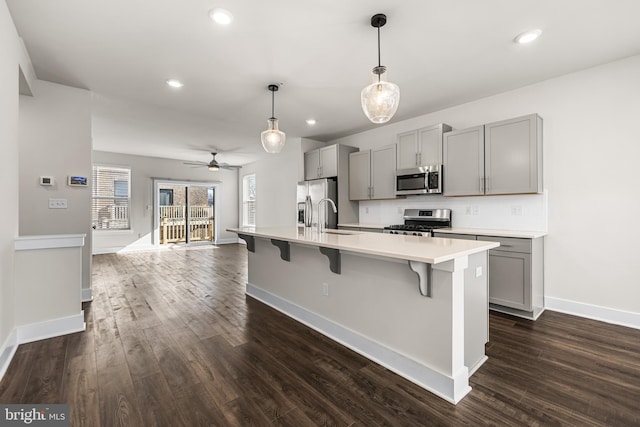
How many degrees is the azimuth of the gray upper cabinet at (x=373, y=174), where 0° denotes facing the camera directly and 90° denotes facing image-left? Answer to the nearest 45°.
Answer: approximately 45°

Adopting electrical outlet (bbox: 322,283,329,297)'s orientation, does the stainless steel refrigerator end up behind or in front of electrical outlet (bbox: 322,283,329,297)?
behind

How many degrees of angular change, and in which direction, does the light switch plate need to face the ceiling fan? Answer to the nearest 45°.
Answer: approximately 135° to its left

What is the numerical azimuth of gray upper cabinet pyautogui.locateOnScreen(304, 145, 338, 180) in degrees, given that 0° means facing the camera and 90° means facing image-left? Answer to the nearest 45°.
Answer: approximately 45°

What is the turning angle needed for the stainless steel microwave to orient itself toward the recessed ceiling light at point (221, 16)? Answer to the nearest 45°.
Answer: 0° — it already faces it

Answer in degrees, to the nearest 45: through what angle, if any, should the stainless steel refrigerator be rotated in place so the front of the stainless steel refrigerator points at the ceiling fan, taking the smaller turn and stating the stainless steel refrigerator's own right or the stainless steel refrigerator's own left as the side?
approximately 90° to the stainless steel refrigerator's own right

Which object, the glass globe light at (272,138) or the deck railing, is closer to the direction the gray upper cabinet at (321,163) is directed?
the glass globe light
